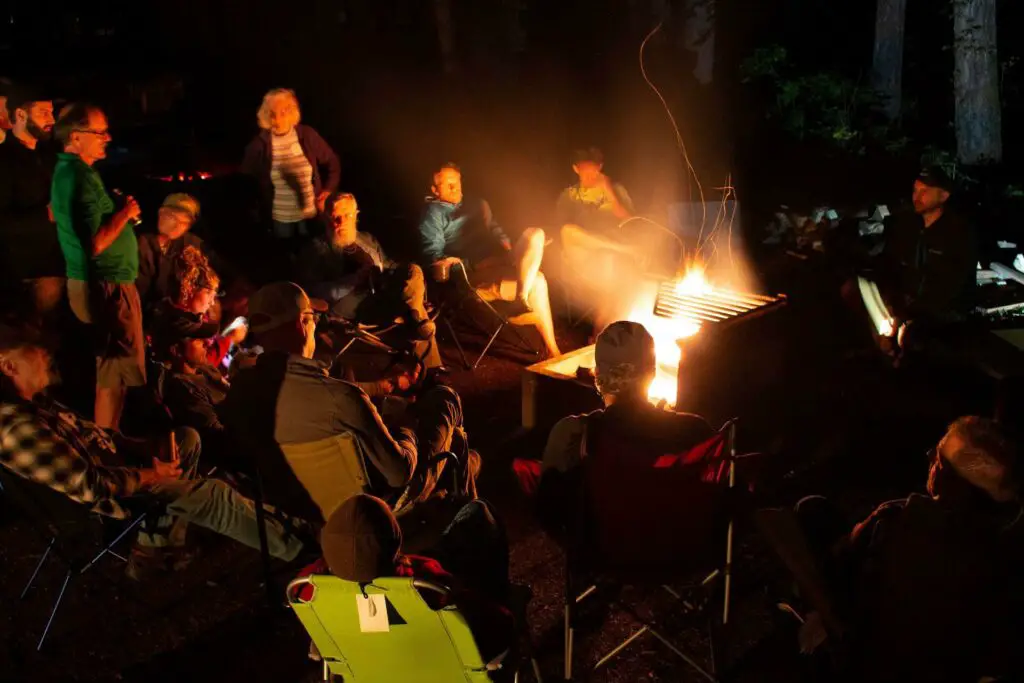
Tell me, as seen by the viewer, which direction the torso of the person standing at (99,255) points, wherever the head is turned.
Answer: to the viewer's right

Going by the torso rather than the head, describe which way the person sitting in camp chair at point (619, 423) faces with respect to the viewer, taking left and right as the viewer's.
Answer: facing away from the viewer

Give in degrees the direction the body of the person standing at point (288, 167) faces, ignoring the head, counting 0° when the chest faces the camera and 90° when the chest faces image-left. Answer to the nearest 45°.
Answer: approximately 0°

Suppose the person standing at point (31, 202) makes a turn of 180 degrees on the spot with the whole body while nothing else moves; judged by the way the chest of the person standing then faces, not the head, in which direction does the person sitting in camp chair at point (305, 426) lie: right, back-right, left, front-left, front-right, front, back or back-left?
back-left

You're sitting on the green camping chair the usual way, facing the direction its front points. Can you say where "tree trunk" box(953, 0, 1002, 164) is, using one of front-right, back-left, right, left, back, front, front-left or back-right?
front

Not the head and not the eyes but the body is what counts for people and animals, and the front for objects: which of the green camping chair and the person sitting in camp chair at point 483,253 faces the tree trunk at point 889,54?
the green camping chair

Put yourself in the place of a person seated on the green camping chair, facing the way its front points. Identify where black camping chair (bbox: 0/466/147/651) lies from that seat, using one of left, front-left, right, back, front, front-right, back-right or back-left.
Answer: left

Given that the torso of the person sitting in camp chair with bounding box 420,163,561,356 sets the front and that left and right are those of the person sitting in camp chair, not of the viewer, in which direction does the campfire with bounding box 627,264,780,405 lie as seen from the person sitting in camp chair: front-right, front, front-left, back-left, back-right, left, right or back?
front

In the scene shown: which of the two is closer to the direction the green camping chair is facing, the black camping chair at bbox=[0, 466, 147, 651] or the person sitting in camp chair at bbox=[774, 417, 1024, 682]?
the person sitting in camp chair

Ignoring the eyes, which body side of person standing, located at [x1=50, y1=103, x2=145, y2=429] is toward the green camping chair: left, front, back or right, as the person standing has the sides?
right

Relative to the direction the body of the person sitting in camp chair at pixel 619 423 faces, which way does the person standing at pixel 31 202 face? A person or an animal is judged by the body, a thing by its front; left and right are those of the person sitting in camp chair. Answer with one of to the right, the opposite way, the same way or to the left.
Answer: to the right

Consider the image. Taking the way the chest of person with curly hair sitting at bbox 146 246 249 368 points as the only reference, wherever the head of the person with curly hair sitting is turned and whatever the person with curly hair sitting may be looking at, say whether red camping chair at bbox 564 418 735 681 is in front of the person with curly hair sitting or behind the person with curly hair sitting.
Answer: in front

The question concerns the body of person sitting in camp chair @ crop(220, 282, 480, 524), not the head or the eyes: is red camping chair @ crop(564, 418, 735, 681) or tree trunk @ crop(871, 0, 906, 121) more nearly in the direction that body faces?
the tree trunk

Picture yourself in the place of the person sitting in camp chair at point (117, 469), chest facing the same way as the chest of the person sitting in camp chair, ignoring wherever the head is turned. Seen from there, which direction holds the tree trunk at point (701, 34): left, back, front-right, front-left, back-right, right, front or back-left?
front-left

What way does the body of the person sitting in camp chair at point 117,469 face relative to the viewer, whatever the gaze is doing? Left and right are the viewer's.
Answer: facing to the right of the viewer

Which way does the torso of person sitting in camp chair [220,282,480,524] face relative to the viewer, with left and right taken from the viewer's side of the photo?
facing away from the viewer and to the right of the viewer

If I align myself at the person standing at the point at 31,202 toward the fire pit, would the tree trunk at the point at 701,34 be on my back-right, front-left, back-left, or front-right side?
front-left

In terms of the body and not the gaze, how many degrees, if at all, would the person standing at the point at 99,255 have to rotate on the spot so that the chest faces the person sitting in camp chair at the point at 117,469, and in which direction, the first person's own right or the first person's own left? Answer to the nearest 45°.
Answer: approximately 90° to the first person's own right
